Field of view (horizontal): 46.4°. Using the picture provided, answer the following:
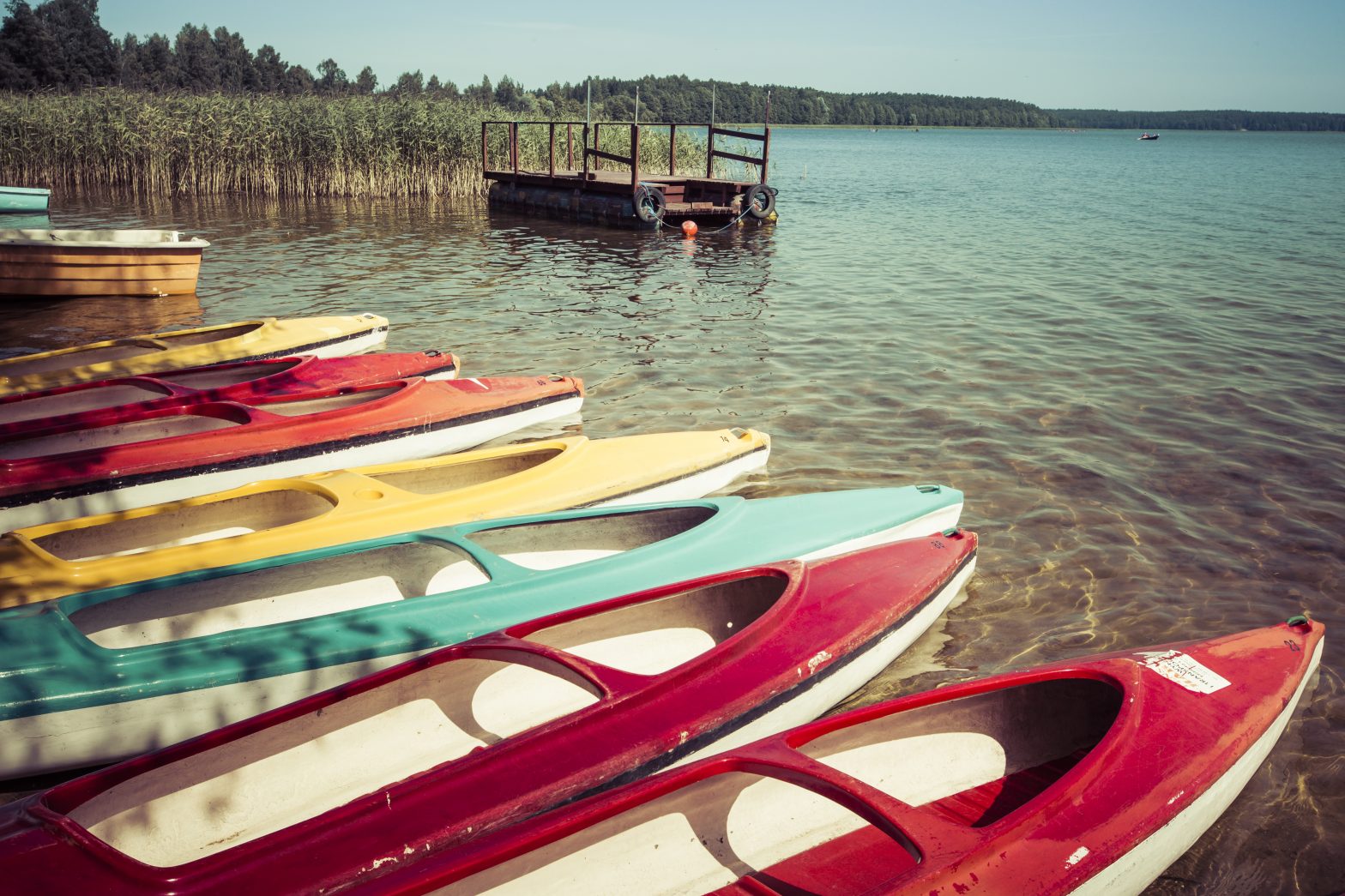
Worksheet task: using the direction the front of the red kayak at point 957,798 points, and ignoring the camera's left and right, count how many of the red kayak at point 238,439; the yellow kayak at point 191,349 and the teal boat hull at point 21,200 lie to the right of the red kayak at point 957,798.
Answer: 0

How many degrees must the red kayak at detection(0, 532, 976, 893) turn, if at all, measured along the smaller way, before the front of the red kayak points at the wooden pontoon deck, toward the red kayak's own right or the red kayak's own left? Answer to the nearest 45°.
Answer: approximately 45° to the red kayak's own left

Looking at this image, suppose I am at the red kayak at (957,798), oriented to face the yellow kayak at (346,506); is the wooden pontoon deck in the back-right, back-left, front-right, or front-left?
front-right

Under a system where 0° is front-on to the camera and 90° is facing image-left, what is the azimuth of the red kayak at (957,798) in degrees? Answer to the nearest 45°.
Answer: approximately 225°

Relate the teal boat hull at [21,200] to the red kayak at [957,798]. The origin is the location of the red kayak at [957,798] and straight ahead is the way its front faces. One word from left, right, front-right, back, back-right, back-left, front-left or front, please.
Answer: left

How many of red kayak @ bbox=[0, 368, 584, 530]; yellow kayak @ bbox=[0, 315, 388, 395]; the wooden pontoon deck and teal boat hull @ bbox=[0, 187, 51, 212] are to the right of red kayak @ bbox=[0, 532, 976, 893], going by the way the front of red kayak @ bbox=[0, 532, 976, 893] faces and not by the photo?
0

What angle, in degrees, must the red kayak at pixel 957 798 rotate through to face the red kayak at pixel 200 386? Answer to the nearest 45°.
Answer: approximately 90° to its left

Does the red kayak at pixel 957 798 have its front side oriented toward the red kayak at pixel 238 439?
no

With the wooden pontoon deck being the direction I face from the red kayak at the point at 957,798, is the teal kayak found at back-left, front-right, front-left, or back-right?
front-left

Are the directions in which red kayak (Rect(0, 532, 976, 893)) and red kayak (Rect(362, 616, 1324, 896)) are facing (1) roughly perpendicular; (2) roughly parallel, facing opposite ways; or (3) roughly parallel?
roughly parallel

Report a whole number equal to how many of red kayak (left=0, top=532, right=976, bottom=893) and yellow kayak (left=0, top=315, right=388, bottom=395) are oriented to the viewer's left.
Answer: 0

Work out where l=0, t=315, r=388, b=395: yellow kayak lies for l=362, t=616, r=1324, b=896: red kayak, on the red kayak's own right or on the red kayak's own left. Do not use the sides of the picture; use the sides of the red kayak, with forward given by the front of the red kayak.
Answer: on the red kayak's own left

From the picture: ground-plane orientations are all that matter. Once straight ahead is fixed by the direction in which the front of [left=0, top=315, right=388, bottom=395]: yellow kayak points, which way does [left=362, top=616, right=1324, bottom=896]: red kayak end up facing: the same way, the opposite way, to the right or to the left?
the same way

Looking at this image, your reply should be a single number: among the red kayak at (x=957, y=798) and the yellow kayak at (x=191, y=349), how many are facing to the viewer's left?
0

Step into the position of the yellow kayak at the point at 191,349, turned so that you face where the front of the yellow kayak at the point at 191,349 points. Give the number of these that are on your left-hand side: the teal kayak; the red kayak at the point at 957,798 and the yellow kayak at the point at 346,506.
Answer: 0

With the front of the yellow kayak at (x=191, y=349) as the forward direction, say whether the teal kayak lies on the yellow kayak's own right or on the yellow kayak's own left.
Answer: on the yellow kayak's own right

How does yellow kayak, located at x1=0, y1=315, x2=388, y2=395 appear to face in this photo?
to the viewer's right

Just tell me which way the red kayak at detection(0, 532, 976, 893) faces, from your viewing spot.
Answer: facing away from the viewer and to the right of the viewer

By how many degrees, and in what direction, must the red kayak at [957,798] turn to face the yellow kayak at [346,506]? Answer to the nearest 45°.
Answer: approximately 90° to its left

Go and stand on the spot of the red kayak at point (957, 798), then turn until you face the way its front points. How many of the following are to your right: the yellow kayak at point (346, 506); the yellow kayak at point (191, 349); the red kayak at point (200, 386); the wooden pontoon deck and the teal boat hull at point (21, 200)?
0

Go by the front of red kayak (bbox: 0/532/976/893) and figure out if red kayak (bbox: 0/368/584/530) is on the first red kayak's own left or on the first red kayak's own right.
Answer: on the first red kayak's own left
